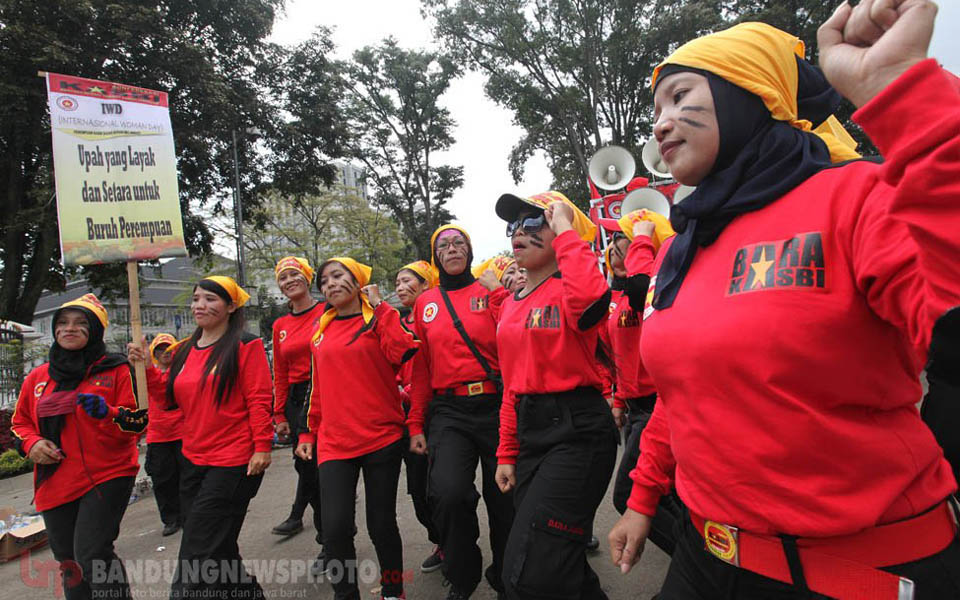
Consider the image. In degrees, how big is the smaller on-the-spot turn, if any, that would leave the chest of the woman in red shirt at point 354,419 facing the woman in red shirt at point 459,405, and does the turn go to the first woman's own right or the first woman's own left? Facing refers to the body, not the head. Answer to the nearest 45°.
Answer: approximately 135° to the first woman's own left

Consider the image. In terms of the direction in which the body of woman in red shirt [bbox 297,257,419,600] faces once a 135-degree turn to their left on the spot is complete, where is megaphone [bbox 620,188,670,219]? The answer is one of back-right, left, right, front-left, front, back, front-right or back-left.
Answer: front-left

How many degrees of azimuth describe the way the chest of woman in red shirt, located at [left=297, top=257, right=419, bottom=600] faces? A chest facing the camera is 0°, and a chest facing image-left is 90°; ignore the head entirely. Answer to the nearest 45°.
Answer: approximately 45°

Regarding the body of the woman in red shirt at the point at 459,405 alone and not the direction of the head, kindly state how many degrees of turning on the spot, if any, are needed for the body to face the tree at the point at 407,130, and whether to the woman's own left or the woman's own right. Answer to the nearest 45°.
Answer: approximately 180°

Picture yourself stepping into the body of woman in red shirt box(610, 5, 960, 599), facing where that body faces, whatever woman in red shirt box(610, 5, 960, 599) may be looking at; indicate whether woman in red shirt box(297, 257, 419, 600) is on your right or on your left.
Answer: on your right

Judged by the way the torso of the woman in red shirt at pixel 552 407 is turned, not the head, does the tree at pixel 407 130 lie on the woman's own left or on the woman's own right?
on the woman's own right

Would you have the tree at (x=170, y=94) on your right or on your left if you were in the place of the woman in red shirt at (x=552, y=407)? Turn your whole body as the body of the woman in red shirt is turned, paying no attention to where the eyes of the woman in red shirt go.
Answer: on your right
